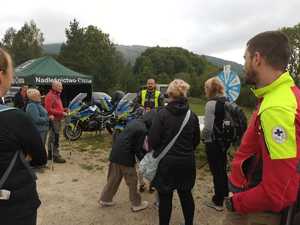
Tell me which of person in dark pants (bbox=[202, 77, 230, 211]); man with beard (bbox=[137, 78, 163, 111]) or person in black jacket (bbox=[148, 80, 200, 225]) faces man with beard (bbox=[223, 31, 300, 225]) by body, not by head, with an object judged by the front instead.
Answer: man with beard (bbox=[137, 78, 163, 111])

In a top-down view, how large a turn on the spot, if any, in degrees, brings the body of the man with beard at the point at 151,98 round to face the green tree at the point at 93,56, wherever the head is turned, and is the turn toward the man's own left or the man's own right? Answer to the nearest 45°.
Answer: approximately 180°

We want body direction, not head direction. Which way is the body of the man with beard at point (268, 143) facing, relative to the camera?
to the viewer's left

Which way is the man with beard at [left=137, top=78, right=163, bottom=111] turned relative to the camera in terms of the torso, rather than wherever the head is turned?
toward the camera

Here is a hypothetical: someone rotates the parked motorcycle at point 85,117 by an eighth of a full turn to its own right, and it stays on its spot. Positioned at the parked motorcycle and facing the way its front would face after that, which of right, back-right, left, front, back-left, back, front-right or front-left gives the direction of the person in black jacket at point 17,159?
left

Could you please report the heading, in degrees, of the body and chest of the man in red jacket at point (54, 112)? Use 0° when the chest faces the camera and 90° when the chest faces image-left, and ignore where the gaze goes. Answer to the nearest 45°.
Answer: approximately 270°

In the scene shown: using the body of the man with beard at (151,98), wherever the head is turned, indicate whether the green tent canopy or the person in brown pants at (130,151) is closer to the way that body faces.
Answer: the person in brown pants

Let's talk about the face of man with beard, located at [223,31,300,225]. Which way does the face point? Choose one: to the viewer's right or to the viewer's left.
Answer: to the viewer's left

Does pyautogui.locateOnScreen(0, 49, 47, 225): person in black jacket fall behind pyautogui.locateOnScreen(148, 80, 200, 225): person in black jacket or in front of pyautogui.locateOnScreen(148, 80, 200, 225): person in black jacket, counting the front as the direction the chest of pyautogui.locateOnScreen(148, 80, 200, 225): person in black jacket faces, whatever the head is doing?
behind

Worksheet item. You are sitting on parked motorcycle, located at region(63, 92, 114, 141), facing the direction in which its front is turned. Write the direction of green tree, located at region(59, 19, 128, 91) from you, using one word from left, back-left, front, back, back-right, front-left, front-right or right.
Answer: back-right

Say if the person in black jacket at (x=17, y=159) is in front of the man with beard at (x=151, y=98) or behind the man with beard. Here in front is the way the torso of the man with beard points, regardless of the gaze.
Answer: in front

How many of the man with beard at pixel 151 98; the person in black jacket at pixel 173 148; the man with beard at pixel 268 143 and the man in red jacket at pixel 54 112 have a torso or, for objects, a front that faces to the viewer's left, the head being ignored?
1

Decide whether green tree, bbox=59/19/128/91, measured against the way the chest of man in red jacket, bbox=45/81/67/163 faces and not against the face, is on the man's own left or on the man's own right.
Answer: on the man's own left

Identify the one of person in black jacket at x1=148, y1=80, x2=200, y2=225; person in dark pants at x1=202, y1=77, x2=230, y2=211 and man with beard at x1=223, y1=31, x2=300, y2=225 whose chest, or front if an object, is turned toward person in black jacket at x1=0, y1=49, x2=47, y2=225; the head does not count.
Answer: the man with beard

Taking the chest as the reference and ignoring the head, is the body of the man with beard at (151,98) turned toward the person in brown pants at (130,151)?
yes

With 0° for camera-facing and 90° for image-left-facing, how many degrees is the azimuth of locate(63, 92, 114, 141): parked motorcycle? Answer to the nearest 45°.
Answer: approximately 45°

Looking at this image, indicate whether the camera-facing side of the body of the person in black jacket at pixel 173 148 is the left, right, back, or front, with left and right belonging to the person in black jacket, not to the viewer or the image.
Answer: back
